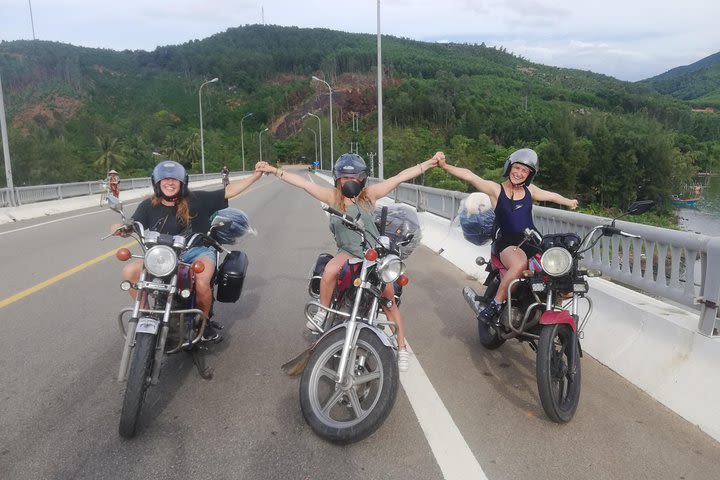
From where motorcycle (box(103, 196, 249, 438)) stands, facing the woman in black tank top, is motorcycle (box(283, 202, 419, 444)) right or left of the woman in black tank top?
right

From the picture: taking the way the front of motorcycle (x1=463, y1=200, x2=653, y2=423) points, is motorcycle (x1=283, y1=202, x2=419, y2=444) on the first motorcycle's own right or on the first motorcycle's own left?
on the first motorcycle's own right

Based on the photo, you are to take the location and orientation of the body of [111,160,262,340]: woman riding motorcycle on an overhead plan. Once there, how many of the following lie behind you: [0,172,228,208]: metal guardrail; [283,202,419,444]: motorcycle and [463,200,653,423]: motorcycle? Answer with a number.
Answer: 1

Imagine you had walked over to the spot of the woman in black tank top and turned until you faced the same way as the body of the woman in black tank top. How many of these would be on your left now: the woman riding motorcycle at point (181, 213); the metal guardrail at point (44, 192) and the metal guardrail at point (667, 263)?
1

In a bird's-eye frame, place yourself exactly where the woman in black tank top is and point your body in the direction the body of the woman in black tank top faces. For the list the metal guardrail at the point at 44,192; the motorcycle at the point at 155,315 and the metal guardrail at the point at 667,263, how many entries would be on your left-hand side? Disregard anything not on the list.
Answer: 1

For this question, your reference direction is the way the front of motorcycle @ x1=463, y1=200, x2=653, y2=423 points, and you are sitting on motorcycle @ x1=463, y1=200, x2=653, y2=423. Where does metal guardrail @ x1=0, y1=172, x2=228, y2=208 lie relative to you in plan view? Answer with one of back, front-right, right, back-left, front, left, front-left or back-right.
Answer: back

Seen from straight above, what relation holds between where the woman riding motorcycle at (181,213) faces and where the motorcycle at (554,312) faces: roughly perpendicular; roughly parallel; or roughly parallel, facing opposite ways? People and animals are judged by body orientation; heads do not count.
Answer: roughly parallel

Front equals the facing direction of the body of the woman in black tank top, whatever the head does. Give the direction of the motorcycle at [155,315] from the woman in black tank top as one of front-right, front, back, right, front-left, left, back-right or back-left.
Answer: front-right

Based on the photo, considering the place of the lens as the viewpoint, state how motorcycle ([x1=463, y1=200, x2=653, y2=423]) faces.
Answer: facing the viewer and to the right of the viewer

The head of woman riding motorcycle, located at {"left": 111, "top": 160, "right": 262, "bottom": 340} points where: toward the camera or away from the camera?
toward the camera

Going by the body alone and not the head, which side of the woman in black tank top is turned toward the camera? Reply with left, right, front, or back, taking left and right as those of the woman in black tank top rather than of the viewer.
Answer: front

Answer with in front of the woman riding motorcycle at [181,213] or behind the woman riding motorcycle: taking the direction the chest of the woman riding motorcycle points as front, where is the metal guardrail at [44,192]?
behind

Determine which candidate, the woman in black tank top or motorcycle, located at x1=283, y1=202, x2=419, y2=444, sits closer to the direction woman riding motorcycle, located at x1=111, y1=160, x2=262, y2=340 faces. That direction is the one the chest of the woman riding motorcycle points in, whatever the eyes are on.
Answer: the motorcycle

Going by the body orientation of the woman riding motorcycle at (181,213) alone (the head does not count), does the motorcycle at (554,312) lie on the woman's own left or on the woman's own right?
on the woman's own left
